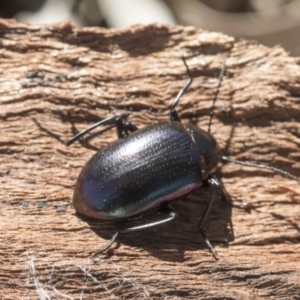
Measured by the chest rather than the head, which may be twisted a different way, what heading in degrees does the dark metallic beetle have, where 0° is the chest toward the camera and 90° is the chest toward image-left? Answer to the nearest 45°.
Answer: approximately 225°
